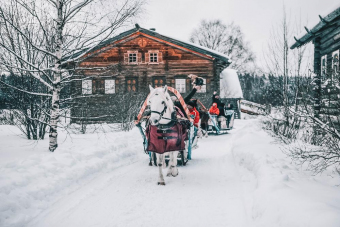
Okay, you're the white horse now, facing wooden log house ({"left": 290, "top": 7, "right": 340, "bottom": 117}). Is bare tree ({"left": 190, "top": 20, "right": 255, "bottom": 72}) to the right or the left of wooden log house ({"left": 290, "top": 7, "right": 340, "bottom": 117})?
left

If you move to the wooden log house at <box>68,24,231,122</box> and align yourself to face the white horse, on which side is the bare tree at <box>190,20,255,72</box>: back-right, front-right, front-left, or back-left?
back-left

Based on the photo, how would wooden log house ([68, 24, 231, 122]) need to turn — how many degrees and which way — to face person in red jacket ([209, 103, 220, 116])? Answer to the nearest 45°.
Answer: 0° — it already faces them

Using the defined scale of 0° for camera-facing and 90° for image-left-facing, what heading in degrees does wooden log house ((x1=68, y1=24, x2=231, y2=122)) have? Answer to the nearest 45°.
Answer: approximately 0°

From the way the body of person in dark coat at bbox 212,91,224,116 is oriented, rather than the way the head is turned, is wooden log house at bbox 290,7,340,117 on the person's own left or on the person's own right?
on the person's own left

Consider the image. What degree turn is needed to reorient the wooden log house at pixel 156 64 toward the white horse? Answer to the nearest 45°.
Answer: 0° — it already faces it

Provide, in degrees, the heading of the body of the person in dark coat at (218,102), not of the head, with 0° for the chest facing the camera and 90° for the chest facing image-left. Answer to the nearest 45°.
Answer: approximately 45°

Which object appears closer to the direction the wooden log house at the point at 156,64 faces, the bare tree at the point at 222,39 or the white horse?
the white horse

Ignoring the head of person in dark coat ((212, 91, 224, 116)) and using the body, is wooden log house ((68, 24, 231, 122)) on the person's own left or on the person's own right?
on the person's own right

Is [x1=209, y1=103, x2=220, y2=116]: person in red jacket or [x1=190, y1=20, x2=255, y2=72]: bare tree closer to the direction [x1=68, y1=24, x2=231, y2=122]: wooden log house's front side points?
the person in red jacket

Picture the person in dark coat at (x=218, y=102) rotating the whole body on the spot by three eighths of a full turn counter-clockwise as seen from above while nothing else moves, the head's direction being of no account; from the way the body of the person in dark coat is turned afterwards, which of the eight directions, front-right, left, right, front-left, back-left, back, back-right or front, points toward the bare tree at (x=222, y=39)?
left
